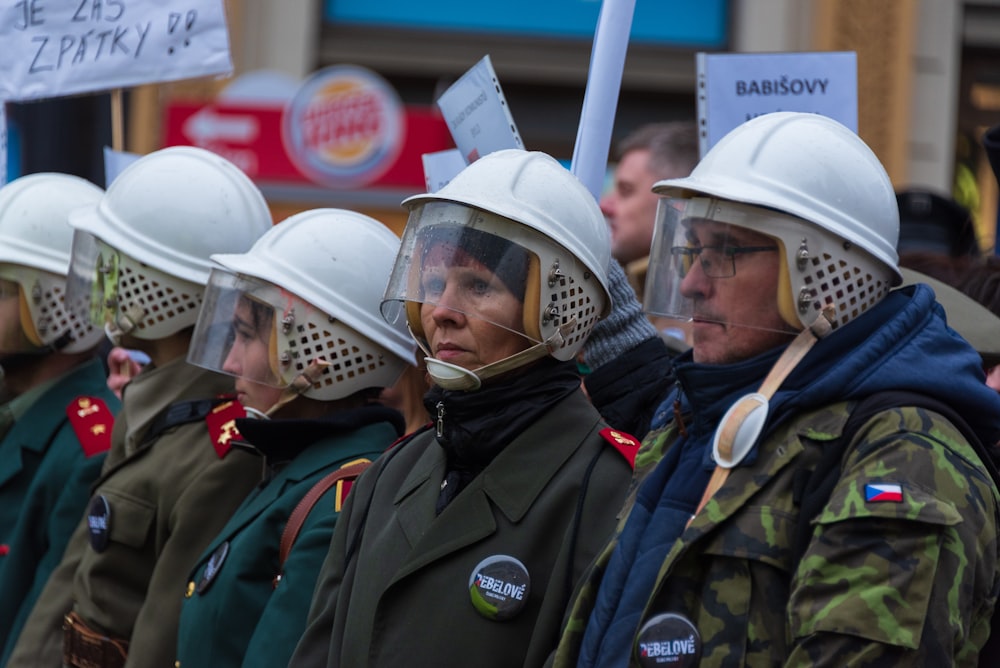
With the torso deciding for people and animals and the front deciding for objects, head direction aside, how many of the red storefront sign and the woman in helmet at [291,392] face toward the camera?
1

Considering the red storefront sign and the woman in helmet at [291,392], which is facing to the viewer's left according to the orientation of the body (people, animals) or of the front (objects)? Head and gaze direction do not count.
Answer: the woman in helmet

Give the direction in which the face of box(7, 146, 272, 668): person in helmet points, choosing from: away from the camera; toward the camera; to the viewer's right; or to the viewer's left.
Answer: to the viewer's left

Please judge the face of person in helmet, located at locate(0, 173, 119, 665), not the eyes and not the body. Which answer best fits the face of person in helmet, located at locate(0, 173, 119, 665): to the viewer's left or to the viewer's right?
to the viewer's left

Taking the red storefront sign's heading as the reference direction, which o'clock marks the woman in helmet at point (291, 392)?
The woman in helmet is roughly at 12 o'clock from the red storefront sign.

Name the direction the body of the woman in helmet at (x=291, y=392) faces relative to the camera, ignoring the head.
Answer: to the viewer's left

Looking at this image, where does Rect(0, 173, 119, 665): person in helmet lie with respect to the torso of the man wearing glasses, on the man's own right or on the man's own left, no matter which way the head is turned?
on the man's own right

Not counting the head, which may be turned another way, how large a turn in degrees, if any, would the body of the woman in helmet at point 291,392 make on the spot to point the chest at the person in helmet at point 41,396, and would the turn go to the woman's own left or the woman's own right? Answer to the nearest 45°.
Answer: approximately 45° to the woman's own right

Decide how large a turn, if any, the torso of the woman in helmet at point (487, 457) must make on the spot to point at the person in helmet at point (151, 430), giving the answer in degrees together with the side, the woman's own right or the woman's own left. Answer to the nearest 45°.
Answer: approximately 90° to the woman's own right

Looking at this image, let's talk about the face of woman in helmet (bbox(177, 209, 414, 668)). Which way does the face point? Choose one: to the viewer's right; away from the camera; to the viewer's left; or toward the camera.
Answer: to the viewer's left
